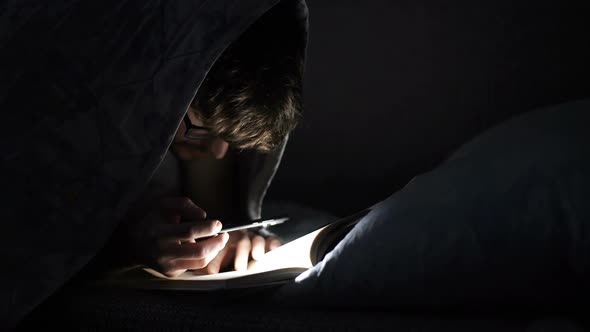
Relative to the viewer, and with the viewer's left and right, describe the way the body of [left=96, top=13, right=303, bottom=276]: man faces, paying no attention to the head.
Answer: facing the viewer and to the right of the viewer
